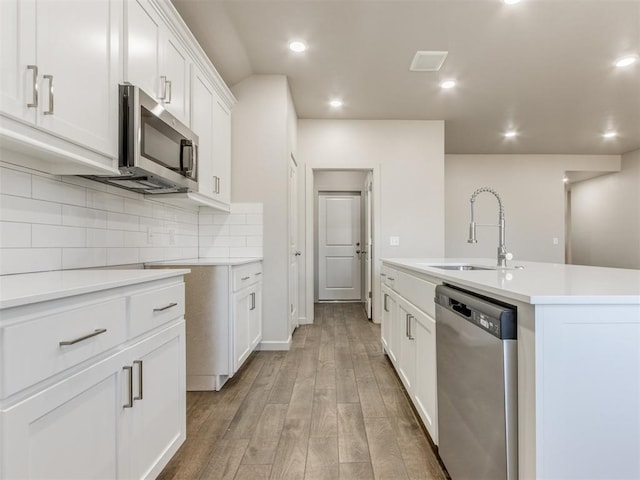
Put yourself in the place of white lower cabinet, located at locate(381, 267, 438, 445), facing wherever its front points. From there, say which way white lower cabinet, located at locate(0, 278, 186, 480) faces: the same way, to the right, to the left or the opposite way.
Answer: the opposite way

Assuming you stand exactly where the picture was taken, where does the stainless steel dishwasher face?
facing the viewer and to the left of the viewer

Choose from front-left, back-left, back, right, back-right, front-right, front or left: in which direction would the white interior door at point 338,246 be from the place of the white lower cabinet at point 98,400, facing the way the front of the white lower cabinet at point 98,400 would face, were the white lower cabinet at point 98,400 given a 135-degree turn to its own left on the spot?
front-right

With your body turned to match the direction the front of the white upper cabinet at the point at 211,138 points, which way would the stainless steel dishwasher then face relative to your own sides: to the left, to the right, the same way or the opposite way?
the opposite way

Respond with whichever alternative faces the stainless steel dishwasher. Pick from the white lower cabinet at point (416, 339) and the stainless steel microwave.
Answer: the stainless steel microwave

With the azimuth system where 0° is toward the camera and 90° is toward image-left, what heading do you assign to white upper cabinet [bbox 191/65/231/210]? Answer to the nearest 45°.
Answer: approximately 270°

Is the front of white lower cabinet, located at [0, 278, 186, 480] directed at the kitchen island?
yes

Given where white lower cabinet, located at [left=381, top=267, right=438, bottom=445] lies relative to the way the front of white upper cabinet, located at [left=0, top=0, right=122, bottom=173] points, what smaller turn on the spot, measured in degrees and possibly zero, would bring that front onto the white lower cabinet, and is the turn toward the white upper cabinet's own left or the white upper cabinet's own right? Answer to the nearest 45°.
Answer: approximately 45° to the white upper cabinet's own left

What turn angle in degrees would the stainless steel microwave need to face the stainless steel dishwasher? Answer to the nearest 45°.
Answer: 0° — it already faces it

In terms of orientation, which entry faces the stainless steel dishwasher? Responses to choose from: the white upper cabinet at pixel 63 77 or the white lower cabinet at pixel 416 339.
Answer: the white upper cabinet

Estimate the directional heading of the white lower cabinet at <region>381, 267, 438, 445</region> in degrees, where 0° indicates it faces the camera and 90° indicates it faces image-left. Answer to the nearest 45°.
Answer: approximately 90°

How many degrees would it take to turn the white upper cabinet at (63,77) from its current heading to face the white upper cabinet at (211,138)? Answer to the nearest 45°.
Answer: approximately 90° to its left

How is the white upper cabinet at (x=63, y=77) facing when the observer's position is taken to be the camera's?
facing the viewer and to the right of the viewer

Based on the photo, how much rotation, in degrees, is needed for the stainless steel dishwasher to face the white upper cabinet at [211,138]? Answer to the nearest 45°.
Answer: approximately 90° to its right

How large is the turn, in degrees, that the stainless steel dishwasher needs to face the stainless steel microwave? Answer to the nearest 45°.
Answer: approximately 45° to its right

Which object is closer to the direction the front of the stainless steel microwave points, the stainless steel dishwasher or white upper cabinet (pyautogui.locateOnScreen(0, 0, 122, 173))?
the stainless steel dishwasher
